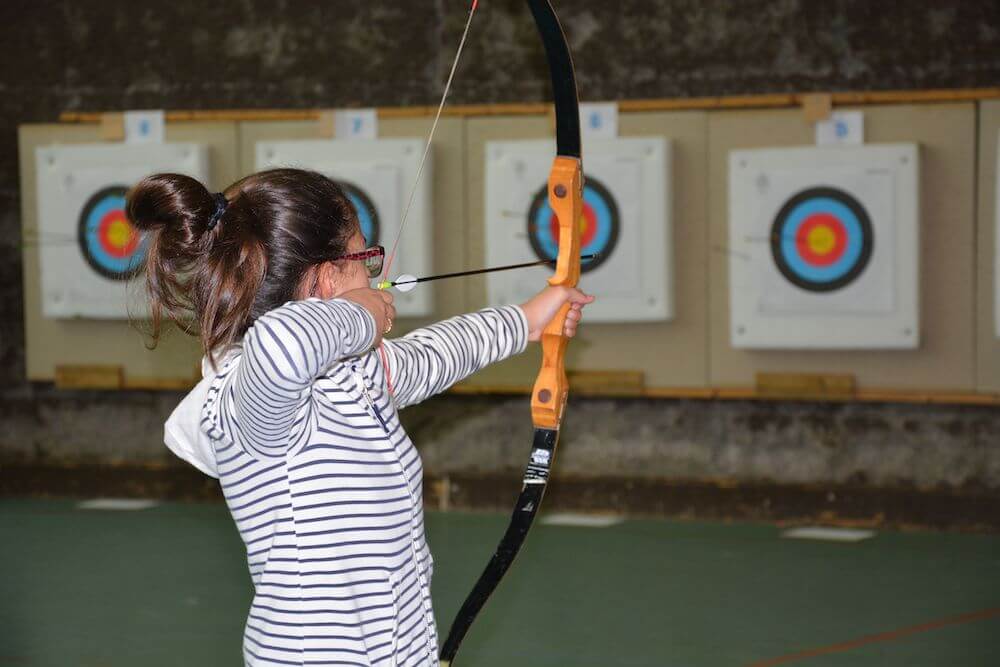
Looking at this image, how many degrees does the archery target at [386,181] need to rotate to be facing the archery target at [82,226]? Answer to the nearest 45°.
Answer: approximately 90° to its right

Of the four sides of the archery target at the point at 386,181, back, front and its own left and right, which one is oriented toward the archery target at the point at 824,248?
left

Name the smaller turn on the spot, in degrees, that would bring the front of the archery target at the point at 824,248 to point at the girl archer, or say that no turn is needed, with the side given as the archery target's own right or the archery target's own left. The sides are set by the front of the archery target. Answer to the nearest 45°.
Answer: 0° — it already faces them

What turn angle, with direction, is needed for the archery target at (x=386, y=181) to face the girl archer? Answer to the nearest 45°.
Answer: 0° — it already faces them

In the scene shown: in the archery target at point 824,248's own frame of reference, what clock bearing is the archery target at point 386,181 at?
the archery target at point 386,181 is roughly at 3 o'clock from the archery target at point 824,248.

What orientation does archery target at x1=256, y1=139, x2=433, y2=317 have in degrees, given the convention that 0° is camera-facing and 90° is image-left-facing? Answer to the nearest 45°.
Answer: approximately 0°

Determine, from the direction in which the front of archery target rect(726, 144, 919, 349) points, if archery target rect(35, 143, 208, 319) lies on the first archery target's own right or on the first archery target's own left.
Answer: on the first archery target's own right
